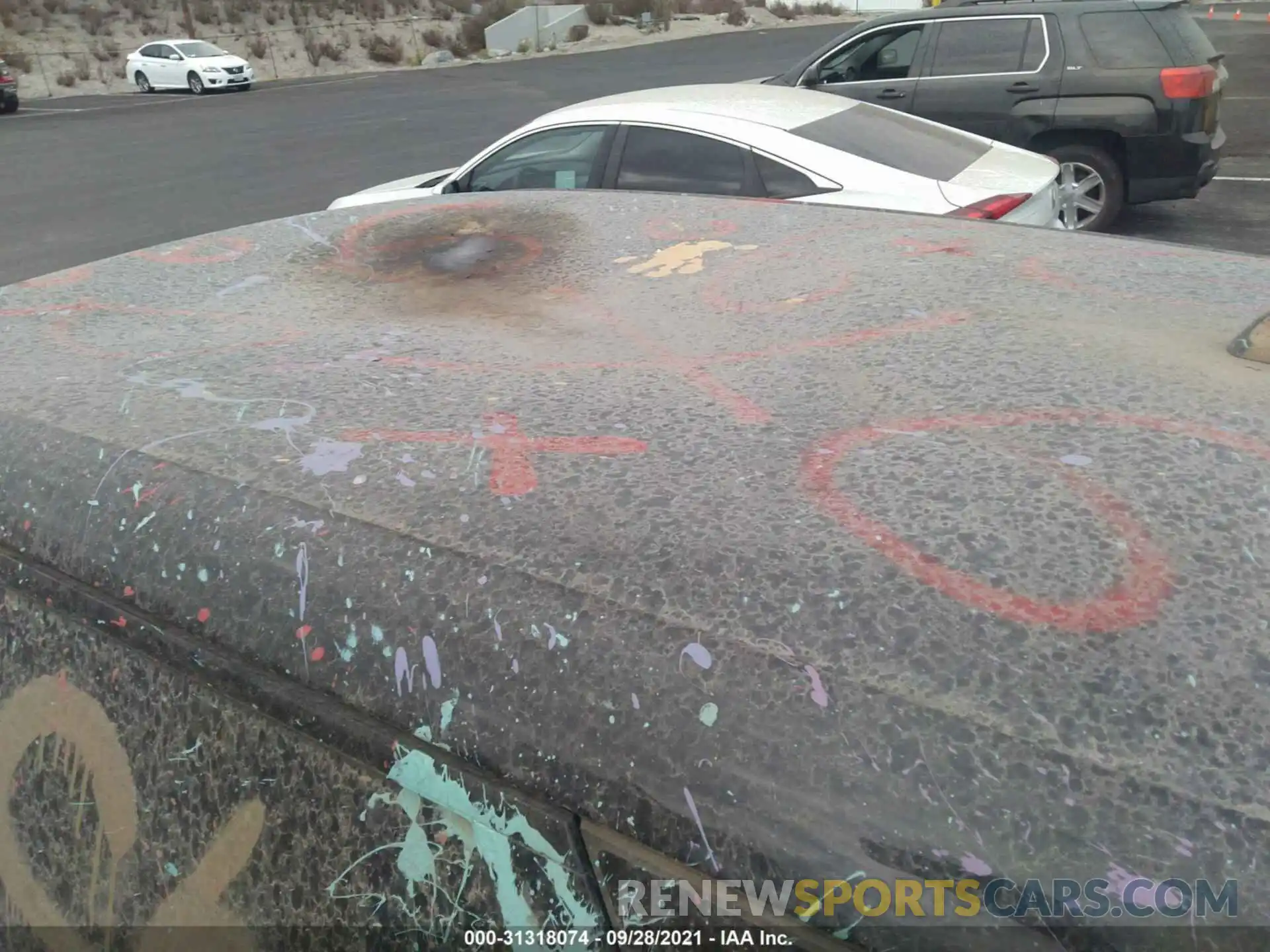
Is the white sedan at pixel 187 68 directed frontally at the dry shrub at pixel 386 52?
no

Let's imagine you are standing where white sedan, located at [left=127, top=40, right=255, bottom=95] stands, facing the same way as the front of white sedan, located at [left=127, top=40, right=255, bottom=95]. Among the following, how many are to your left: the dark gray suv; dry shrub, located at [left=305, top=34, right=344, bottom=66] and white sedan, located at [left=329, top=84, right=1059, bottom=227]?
1

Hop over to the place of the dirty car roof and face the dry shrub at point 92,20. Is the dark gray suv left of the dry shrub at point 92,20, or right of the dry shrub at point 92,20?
right

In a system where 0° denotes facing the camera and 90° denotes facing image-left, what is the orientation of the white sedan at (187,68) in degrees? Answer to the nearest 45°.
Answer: approximately 315°

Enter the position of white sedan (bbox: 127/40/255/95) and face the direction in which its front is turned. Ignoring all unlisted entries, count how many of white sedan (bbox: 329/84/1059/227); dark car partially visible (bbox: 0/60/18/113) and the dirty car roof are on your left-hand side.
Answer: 0

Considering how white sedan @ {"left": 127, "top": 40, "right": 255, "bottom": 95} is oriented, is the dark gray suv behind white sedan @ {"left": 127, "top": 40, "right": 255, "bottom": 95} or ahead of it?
ahead

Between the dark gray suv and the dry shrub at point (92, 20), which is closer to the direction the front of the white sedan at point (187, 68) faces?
the dark gray suv

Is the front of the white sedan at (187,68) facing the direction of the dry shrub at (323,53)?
no

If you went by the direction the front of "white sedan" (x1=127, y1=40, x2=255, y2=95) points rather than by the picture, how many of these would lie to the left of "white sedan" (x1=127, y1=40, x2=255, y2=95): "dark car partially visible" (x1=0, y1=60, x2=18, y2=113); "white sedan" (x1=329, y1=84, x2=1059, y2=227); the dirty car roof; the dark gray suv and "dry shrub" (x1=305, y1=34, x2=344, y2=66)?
1

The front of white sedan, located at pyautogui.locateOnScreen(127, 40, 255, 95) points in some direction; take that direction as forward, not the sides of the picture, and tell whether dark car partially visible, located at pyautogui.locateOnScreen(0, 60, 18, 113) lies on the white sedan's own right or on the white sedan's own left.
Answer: on the white sedan's own right

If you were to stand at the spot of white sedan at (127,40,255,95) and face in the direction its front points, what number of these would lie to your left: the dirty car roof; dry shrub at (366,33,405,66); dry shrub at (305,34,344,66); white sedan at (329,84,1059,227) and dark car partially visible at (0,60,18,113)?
2

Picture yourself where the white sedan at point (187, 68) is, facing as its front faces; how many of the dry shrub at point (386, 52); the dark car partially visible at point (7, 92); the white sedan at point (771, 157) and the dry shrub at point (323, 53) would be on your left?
2

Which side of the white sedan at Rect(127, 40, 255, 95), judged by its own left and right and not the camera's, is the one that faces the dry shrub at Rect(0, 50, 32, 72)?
back

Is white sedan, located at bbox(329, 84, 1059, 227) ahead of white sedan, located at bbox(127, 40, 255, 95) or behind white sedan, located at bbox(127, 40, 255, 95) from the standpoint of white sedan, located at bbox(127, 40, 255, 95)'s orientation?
ahead

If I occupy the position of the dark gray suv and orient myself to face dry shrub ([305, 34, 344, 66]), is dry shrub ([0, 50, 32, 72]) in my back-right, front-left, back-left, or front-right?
front-left

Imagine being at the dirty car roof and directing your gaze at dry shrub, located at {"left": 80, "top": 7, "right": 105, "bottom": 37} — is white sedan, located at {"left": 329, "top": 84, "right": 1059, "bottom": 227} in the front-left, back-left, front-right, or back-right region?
front-right

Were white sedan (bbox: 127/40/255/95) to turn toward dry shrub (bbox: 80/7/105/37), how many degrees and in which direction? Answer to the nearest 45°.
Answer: approximately 135° to its left
